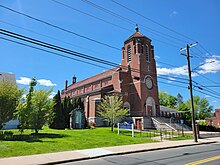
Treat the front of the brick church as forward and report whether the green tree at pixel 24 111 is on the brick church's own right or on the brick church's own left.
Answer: on the brick church's own right

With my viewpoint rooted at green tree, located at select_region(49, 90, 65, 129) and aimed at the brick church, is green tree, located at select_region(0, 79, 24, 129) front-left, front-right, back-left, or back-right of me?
back-right

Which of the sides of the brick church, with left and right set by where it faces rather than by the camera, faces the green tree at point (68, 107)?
right

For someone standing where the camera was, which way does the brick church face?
facing the viewer and to the right of the viewer

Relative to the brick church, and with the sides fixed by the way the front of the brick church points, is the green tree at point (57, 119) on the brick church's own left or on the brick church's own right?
on the brick church's own right

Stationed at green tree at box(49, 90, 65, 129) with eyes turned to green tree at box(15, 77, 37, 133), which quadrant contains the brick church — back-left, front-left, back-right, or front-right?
back-left
